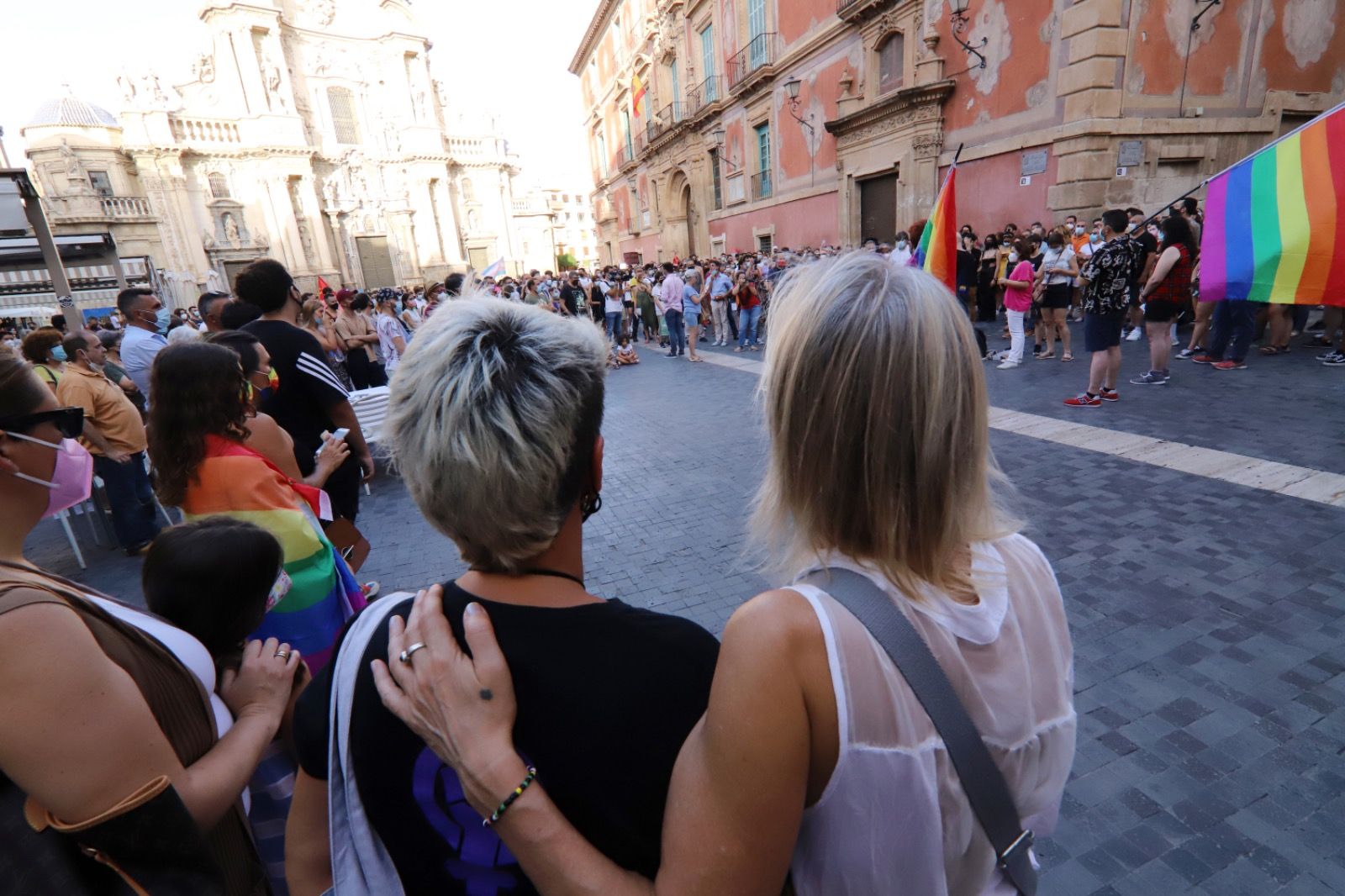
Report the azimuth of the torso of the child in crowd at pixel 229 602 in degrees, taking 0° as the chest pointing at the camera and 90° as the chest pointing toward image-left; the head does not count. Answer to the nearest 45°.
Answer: approximately 225°

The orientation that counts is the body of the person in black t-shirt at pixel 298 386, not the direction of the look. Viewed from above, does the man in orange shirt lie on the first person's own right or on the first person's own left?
on the first person's own left

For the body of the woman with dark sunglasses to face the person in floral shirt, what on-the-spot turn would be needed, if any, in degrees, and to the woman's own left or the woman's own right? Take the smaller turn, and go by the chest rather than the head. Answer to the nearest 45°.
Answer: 0° — they already face them

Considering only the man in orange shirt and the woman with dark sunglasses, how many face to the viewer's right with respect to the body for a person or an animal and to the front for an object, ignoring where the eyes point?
2

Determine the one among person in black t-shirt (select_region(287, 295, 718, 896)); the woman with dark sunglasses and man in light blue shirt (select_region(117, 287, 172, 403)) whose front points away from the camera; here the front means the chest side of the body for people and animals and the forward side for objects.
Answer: the person in black t-shirt

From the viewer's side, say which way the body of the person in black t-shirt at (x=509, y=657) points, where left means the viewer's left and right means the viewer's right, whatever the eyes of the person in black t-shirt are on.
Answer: facing away from the viewer

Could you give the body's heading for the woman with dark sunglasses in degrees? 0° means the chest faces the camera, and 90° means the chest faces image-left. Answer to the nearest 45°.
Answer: approximately 270°

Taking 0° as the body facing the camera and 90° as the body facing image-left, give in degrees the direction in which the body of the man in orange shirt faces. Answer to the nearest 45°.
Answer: approximately 270°

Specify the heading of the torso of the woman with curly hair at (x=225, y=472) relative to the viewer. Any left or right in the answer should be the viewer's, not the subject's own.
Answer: facing away from the viewer and to the right of the viewer

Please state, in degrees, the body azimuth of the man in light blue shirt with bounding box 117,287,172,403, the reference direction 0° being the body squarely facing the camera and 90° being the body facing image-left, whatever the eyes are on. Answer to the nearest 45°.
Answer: approximately 270°

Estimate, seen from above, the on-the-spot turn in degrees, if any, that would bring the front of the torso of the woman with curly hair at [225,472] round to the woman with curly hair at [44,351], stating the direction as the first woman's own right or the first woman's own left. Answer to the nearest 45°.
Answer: approximately 45° to the first woman's own left

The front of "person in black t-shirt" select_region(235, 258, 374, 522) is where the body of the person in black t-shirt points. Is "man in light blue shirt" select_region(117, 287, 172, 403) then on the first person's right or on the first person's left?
on the first person's left

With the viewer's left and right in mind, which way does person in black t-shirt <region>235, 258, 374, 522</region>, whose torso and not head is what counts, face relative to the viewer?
facing away from the viewer and to the right of the viewer

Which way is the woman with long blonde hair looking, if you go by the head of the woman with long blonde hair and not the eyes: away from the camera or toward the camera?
away from the camera

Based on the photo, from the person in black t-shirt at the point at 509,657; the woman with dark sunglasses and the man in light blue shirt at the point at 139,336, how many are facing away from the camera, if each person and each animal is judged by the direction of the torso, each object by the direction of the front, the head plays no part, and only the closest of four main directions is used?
1
